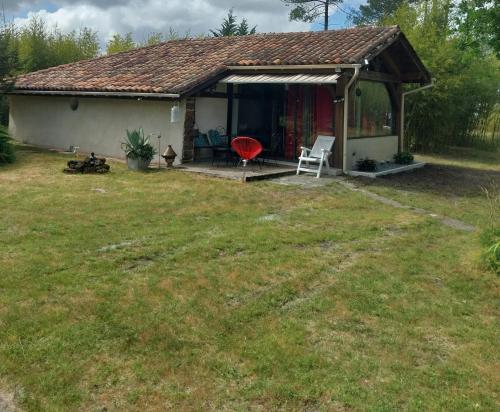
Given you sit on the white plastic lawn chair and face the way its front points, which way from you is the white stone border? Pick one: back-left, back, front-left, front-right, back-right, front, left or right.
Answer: back

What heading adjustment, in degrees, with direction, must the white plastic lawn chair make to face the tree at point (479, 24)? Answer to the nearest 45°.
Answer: approximately 180°

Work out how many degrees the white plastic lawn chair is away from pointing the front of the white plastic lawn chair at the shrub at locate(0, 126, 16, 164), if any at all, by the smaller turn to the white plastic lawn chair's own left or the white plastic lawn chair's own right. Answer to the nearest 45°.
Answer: approximately 45° to the white plastic lawn chair's own right

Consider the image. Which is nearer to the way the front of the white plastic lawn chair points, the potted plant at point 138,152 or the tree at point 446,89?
the potted plant

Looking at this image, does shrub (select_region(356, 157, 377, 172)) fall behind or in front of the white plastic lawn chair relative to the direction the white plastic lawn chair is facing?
behind

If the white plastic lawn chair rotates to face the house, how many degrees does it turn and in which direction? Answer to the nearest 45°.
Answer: approximately 90° to its right

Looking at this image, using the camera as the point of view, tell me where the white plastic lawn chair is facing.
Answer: facing the viewer and to the left of the viewer

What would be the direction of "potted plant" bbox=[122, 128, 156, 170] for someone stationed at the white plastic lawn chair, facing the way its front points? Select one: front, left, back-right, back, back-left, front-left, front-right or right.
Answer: front-right

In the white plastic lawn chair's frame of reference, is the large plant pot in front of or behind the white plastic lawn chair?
in front
